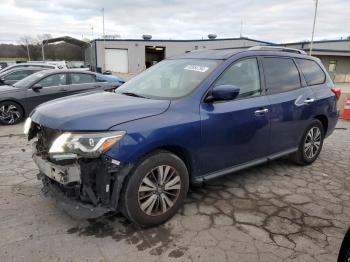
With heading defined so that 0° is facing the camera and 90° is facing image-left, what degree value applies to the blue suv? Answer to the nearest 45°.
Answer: approximately 45°

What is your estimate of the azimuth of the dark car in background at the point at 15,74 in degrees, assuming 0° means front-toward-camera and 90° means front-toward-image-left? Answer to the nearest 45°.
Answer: approximately 90°

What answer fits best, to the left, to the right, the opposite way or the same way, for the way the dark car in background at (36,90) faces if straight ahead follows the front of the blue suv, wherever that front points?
the same way

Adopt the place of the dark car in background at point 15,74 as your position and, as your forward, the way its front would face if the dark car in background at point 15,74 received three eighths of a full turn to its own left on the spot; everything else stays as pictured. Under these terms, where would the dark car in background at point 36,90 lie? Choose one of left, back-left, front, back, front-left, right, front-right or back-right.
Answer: front-right

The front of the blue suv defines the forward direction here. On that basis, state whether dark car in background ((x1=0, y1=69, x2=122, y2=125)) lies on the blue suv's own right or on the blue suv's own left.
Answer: on the blue suv's own right

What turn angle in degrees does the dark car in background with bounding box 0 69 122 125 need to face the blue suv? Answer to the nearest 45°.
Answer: approximately 90° to its left

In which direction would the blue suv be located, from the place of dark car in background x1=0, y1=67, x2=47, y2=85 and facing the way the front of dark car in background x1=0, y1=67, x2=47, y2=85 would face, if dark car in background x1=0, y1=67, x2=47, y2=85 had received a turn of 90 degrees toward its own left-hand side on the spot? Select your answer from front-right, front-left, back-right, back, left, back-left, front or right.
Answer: front

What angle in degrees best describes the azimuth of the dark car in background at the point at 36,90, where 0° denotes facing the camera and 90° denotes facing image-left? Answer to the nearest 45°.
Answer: approximately 90°
